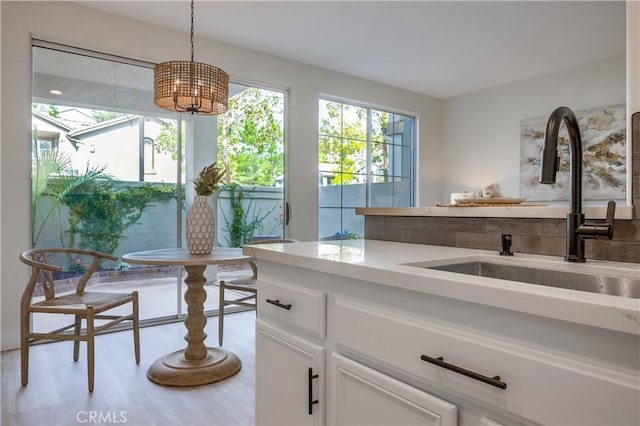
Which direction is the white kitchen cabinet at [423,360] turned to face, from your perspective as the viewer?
facing the viewer and to the left of the viewer

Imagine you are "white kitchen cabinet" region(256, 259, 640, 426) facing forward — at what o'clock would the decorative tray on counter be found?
The decorative tray on counter is roughly at 5 o'clock from the white kitchen cabinet.

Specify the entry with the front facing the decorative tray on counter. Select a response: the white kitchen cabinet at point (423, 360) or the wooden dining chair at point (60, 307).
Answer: the wooden dining chair

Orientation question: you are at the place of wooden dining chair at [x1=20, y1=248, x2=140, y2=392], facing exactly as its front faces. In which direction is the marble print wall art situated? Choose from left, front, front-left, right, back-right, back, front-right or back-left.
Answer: front-left

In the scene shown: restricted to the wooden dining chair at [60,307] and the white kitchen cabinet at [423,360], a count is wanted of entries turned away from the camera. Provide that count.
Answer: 0

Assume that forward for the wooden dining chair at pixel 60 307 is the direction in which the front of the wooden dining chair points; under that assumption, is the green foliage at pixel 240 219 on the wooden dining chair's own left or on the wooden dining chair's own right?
on the wooden dining chair's own left

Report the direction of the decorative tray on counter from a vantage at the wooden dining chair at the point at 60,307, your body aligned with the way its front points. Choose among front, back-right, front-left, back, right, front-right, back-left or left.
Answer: front

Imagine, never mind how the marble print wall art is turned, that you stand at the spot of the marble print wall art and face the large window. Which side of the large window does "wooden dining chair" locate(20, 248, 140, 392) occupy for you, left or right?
left

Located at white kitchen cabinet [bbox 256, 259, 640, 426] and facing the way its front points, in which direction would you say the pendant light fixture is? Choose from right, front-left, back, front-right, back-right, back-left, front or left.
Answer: right

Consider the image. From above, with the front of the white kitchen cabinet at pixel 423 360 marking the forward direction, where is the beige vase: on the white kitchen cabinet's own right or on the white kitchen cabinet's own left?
on the white kitchen cabinet's own right

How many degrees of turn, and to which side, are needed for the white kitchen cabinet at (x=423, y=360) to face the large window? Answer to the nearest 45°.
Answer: approximately 135° to its right

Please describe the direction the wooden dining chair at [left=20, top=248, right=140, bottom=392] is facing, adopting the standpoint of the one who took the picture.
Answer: facing the viewer and to the right of the viewer

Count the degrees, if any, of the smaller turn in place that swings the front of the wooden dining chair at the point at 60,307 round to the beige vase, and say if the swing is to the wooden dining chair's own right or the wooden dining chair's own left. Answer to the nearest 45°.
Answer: approximately 45° to the wooden dining chair's own left
